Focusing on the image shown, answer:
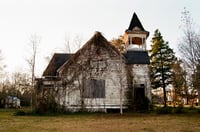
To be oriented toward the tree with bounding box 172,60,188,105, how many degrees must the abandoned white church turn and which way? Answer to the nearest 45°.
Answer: approximately 135° to its left

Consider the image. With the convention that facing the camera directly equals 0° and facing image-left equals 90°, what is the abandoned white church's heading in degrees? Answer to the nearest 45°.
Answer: approximately 0°

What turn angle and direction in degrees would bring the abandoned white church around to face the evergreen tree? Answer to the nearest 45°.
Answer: approximately 135° to its left
